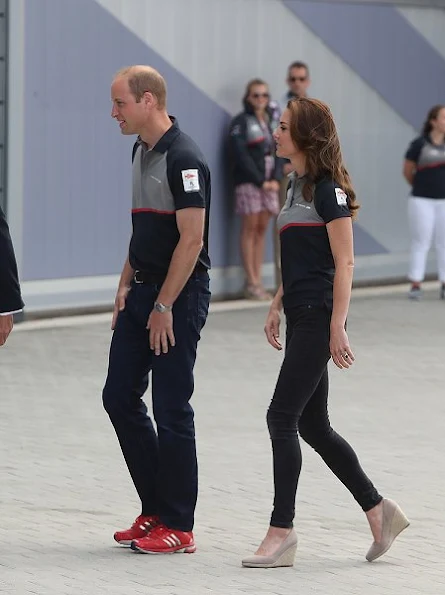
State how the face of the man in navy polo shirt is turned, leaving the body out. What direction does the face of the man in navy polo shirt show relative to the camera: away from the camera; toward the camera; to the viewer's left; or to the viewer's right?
to the viewer's left

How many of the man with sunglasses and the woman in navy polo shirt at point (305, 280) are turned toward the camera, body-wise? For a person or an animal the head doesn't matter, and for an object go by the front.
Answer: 1

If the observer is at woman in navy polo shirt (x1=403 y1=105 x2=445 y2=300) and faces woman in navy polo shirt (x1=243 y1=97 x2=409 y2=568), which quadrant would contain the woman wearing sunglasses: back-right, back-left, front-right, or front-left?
front-right

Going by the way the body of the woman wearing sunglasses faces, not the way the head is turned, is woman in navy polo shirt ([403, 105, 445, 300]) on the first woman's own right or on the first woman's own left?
on the first woman's own left

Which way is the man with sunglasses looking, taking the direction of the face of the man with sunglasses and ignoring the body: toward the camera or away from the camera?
toward the camera

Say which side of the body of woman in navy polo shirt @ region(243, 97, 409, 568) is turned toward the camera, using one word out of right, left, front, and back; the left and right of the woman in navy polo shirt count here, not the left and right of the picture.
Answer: left

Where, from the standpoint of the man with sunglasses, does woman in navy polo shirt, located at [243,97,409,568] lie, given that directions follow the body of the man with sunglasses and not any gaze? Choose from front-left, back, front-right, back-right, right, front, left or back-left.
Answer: front

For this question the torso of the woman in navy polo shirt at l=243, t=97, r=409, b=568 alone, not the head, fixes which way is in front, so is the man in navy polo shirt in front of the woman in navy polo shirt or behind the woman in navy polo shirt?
in front

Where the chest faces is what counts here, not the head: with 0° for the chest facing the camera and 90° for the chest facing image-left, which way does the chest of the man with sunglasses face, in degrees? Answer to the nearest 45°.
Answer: approximately 0°

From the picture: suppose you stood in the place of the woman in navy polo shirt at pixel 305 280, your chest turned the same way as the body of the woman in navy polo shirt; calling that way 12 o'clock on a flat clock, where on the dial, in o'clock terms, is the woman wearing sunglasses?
The woman wearing sunglasses is roughly at 3 o'clock from the woman in navy polo shirt.

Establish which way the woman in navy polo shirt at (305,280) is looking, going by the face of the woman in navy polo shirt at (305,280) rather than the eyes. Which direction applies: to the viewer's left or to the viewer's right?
to the viewer's left

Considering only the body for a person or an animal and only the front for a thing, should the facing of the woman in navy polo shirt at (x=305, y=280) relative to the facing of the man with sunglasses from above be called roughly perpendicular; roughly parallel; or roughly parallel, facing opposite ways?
roughly perpendicular

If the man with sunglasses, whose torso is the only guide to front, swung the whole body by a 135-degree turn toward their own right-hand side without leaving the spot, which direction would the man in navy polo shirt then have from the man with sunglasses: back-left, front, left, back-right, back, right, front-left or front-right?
back-left

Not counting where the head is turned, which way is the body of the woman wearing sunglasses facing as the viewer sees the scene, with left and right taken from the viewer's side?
facing the viewer and to the right of the viewer

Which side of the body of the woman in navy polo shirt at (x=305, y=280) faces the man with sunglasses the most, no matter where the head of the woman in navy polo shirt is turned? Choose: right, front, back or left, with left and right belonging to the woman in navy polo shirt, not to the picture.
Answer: right
